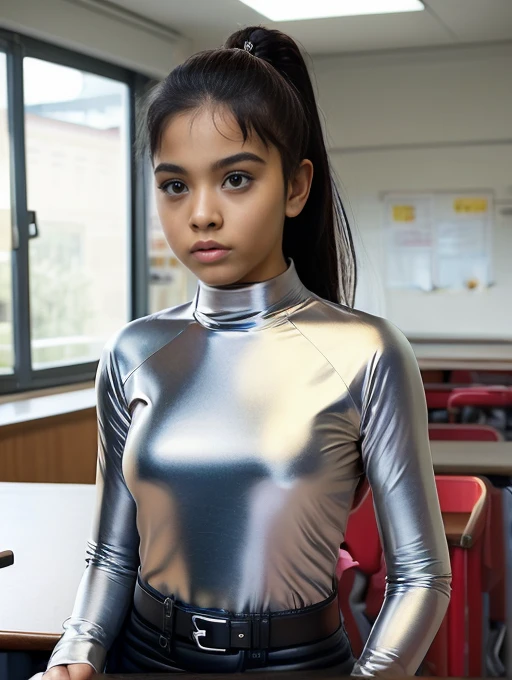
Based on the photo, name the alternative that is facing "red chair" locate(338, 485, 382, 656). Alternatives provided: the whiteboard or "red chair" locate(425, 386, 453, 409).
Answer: the whiteboard

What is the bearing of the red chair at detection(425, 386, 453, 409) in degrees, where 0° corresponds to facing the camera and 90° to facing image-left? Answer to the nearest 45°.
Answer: approximately 180°

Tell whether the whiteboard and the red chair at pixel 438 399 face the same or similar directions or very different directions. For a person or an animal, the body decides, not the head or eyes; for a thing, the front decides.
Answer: very different directions

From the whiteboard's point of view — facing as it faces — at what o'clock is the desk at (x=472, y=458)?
The desk is roughly at 12 o'clock from the whiteboard.

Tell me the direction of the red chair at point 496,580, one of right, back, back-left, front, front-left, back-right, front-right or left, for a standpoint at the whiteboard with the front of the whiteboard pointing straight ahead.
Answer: front

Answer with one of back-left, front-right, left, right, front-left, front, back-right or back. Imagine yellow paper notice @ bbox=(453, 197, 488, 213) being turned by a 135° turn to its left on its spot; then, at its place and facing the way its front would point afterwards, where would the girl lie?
back-right

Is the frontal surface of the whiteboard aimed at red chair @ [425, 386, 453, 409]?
yes

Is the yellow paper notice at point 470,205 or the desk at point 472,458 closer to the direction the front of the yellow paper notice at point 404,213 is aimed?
the desk

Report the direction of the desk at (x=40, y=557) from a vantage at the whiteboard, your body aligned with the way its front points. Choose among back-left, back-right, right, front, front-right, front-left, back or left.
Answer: front

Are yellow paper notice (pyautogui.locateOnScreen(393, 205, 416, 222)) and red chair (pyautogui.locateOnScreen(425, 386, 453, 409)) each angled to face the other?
yes

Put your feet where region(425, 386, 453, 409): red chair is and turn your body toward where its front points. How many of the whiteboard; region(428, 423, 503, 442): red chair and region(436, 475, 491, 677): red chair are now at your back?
2

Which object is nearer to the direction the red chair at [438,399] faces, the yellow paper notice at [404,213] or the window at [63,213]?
the yellow paper notice
